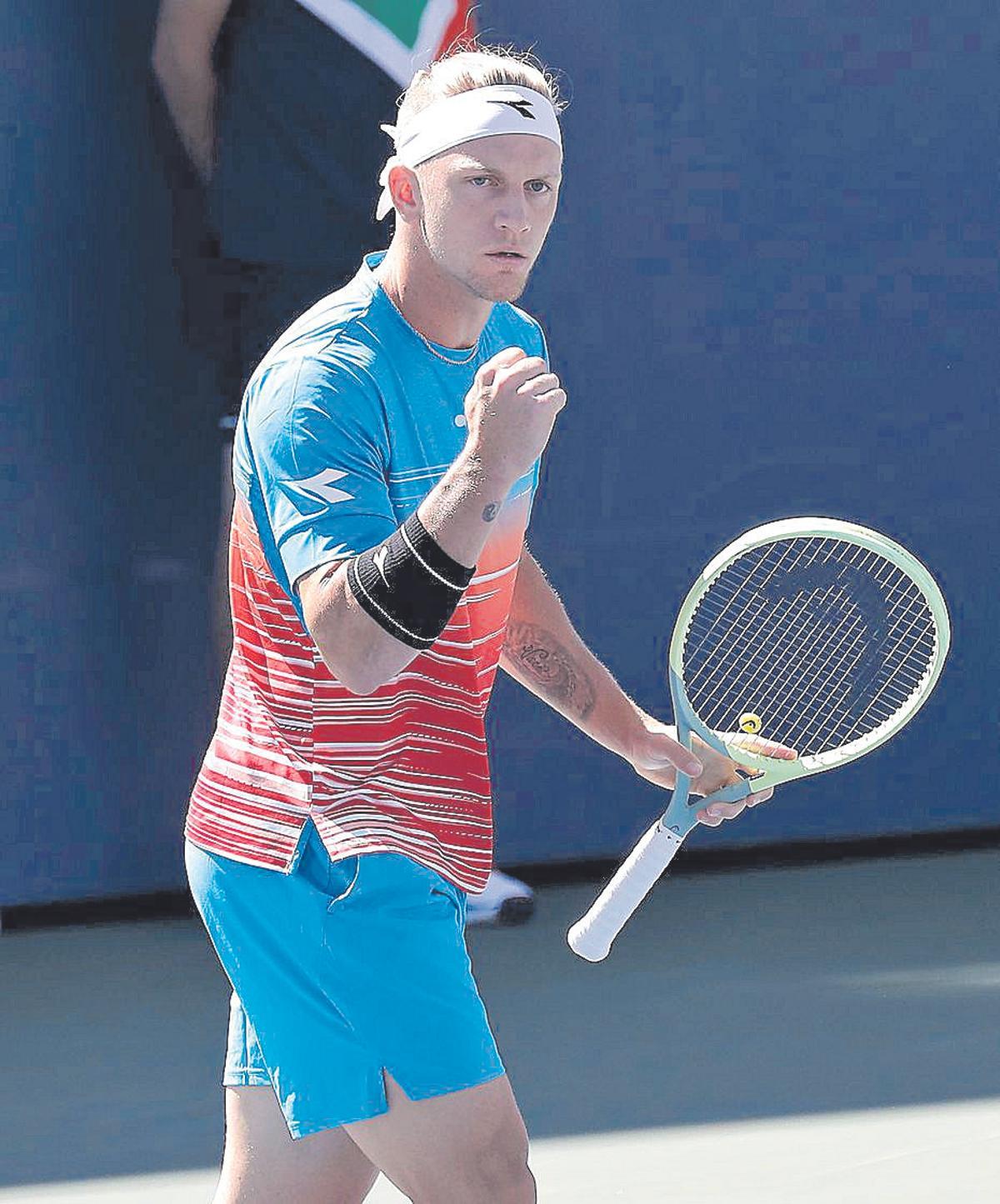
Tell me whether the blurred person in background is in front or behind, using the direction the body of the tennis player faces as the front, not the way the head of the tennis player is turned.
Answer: behind
